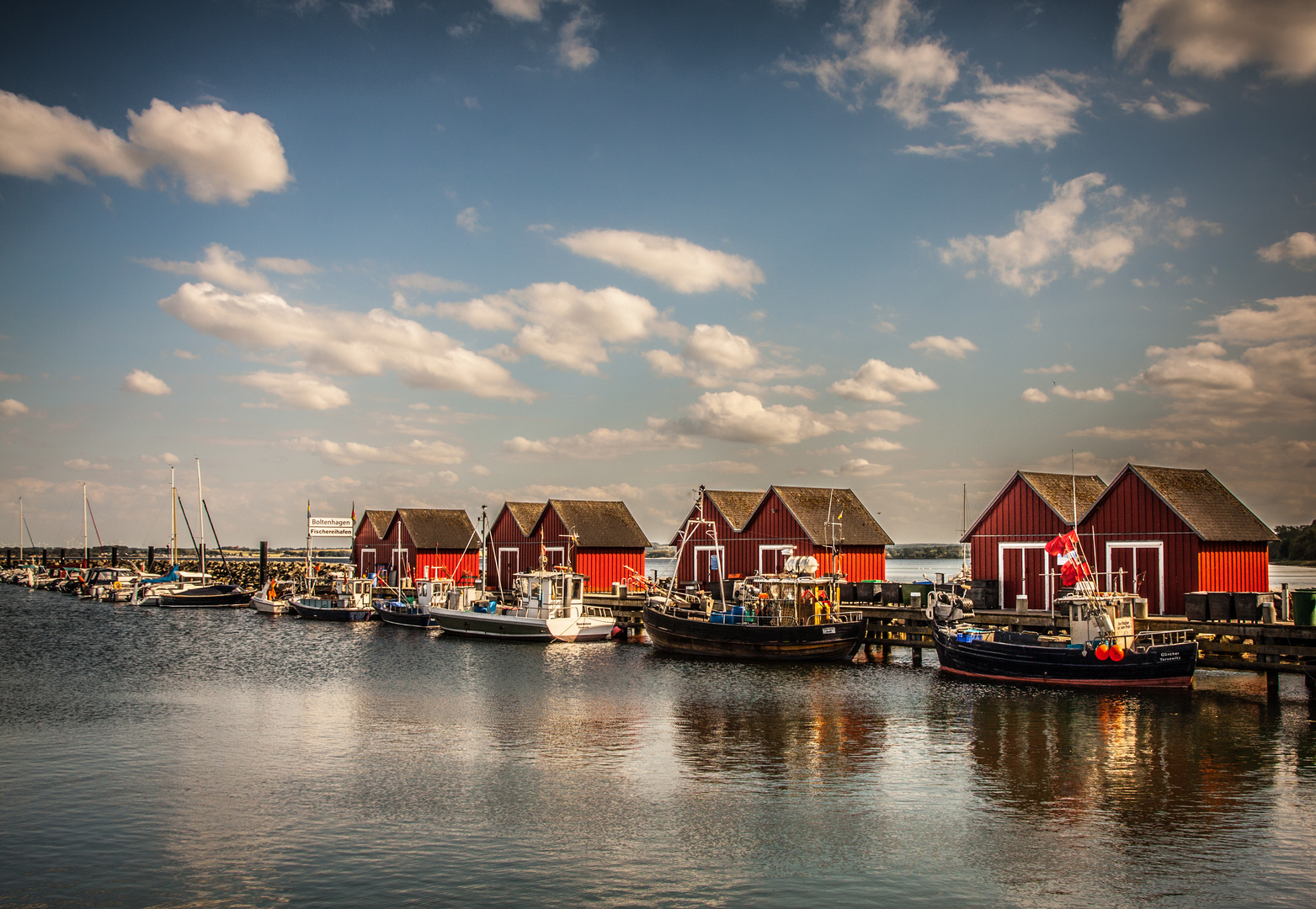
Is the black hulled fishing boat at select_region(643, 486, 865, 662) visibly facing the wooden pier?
no

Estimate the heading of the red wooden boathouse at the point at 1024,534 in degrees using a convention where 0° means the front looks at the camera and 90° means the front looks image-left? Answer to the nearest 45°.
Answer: approximately 45°

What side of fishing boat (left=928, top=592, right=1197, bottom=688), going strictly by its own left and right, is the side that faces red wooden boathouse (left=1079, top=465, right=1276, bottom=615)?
right

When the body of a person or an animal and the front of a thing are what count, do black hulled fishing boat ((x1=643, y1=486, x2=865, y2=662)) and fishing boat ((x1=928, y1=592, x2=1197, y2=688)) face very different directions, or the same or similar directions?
same or similar directions

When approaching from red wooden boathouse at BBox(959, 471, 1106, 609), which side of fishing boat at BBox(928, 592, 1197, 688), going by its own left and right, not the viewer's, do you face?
right

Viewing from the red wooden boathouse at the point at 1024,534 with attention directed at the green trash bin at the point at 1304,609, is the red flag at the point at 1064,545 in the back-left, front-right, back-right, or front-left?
front-right

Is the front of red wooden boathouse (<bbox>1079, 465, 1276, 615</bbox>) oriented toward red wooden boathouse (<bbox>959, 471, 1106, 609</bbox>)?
no

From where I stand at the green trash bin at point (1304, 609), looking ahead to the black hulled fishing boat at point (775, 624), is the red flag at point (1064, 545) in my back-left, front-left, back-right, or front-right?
front-left

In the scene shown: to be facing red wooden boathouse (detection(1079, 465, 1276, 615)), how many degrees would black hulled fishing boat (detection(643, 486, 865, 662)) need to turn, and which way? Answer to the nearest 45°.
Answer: approximately 180°

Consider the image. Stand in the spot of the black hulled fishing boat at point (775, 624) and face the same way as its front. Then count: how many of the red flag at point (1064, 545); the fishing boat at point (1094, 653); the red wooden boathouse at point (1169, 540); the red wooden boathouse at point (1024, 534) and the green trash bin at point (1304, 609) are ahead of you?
0

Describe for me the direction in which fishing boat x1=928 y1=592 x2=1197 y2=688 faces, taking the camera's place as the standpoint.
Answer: facing to the left of the viewer

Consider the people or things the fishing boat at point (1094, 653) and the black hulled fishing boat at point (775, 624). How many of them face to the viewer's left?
2

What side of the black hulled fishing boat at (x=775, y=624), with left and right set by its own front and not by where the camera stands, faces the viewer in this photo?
left

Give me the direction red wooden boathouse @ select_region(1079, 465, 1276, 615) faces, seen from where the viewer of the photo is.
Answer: facing the viewer and to the left of the viewer

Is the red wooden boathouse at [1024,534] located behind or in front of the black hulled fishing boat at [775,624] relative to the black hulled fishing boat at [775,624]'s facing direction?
behind
